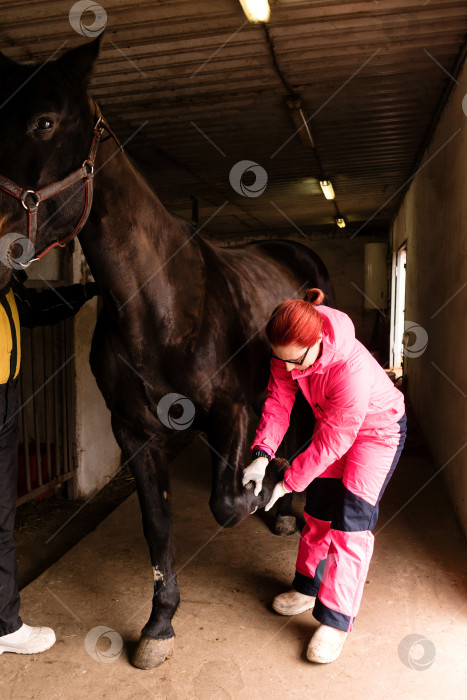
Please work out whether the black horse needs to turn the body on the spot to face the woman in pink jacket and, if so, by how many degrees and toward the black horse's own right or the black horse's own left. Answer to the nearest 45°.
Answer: approximately 135° to the black horse's own left

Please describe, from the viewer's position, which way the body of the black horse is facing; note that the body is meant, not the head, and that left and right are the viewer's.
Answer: facing the viewer and to the left of the viewer

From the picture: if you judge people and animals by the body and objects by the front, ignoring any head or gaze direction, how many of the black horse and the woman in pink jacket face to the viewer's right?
0

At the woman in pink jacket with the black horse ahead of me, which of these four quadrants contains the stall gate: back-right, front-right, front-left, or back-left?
front-right

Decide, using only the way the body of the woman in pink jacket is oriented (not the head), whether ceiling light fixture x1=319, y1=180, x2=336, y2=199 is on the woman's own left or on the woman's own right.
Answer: on the woman's own right

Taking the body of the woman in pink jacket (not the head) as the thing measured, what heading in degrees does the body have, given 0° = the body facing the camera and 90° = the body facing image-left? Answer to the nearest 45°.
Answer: approximately 45°

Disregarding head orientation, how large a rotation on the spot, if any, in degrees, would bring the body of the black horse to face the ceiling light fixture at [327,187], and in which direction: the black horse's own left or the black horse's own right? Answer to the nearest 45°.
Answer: approximately 135° to the black horse's own right
